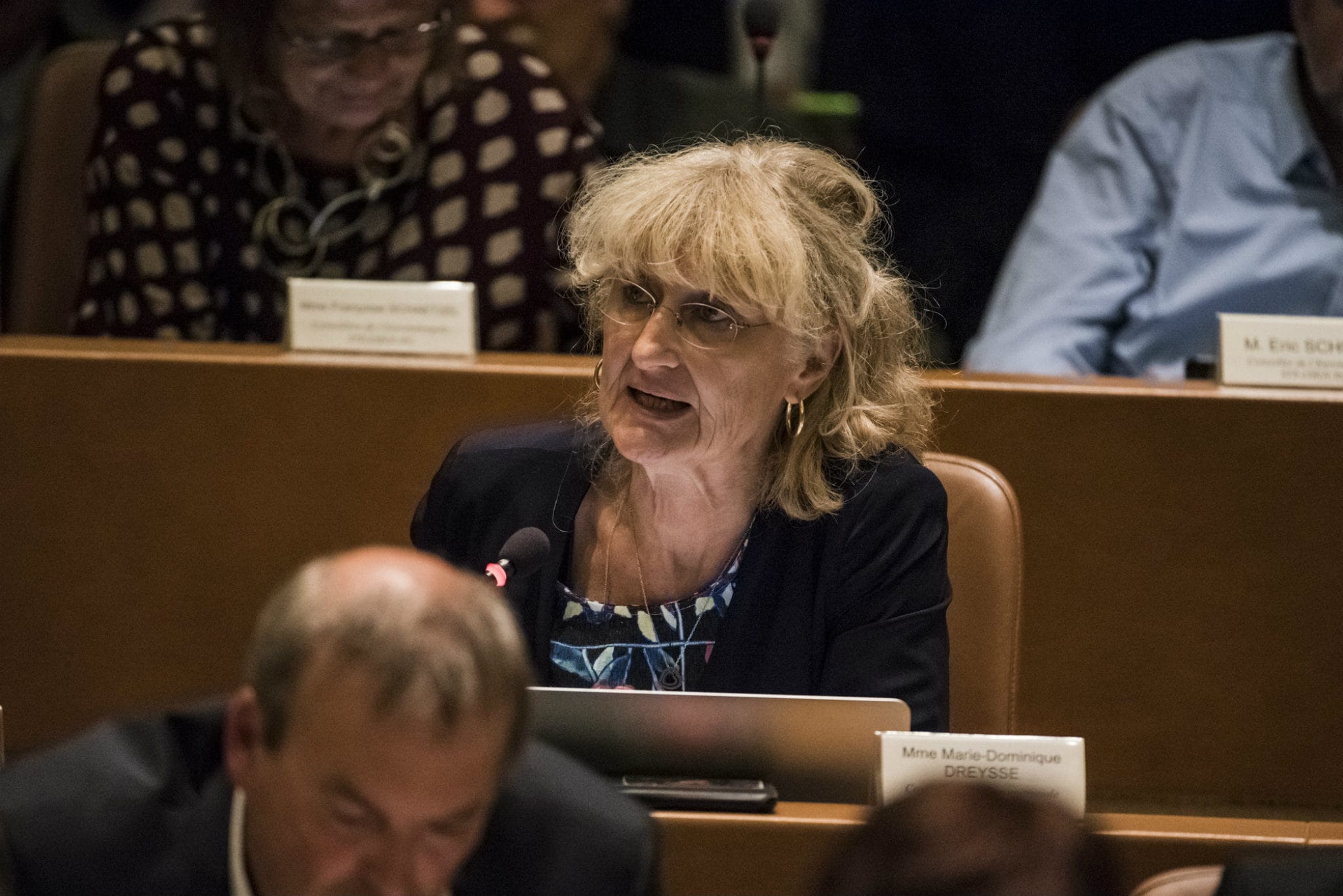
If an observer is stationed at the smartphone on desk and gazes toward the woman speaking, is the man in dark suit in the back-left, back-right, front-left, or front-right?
back-left

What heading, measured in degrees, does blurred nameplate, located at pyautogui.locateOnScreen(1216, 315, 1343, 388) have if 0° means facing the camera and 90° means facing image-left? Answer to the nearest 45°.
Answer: approximately 0°

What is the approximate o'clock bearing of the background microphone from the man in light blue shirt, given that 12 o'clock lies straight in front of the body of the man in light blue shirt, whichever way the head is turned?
The background microphone is roughly at 2 o'clock from the man in light blue shirt.

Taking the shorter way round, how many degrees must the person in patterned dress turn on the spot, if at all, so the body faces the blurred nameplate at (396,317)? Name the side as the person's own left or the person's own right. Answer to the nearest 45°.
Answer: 0° — they already face it

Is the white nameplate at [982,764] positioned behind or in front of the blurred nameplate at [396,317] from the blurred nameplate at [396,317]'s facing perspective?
in front

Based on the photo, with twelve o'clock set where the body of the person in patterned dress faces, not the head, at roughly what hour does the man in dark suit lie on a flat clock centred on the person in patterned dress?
The man in dark suit is roughly at 12 o'clock from the person in patterned dress.

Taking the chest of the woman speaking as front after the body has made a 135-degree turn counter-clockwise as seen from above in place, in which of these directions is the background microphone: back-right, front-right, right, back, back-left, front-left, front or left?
left

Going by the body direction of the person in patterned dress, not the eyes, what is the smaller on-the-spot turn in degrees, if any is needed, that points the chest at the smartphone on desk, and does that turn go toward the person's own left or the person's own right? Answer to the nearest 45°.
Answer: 0° — they already face it
